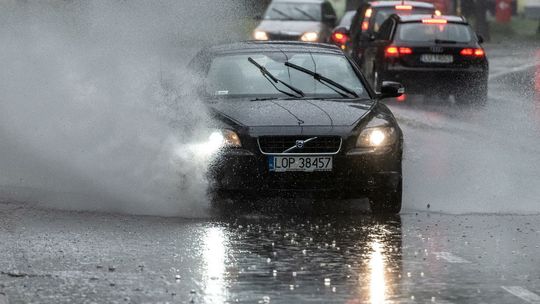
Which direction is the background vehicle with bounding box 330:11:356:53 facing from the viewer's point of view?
away from the camera

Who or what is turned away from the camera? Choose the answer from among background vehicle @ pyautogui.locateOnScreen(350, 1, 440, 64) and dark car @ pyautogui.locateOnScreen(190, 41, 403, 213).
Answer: the background vehicle

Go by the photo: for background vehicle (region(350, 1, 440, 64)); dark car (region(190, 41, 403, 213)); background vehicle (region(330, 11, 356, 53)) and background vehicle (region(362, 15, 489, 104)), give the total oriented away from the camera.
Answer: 3

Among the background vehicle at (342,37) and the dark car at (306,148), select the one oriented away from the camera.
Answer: the background vehicle

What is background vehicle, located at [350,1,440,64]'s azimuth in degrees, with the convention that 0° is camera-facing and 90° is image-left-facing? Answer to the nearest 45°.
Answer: approximately 180°

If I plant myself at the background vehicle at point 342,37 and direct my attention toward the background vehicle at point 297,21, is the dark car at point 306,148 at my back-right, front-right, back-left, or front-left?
back-left

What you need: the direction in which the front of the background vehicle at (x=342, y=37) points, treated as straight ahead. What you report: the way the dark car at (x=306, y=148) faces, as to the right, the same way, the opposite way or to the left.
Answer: the opposite way

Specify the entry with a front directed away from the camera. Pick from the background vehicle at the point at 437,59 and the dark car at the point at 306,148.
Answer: the background vehicle

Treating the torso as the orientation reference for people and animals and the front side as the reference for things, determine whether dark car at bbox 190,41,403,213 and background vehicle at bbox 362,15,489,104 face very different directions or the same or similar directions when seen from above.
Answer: very different directions

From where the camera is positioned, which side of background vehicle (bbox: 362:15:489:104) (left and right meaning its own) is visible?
back
